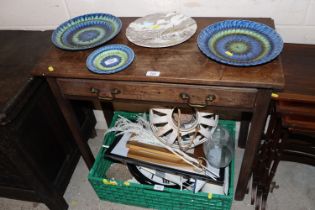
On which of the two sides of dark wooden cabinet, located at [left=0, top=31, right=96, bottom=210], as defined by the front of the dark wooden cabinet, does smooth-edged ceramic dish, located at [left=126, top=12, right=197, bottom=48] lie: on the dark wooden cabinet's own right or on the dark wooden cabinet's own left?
on the dark wooden cabinet's own left

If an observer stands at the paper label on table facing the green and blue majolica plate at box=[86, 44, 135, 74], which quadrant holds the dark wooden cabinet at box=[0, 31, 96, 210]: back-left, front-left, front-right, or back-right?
front-left

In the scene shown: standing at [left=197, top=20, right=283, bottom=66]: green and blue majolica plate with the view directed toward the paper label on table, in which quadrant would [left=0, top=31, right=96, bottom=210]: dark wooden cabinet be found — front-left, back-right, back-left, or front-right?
front-right

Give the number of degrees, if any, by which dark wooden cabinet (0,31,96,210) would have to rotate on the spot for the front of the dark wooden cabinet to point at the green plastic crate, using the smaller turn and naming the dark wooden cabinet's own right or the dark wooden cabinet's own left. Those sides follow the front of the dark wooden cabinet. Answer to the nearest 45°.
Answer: approximately 45° to the dark wooden cabinet's own left

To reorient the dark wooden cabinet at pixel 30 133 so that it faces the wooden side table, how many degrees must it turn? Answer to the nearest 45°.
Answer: approximately 45° to its left

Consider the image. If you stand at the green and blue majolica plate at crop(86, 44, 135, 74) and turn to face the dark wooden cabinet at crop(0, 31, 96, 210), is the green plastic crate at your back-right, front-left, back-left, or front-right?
back-left

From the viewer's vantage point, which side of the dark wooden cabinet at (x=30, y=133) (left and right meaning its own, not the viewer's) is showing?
front

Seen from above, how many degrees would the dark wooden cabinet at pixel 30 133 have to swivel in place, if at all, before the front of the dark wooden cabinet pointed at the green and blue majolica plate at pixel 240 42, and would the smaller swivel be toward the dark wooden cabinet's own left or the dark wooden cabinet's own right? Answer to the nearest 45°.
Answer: approximately 45° to the dark wooden cabinet's own left

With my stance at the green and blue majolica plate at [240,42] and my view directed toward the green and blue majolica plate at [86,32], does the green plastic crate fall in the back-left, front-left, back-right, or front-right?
front-left

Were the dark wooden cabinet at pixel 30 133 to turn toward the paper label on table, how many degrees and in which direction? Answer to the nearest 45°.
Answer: approximately 45° to its left
